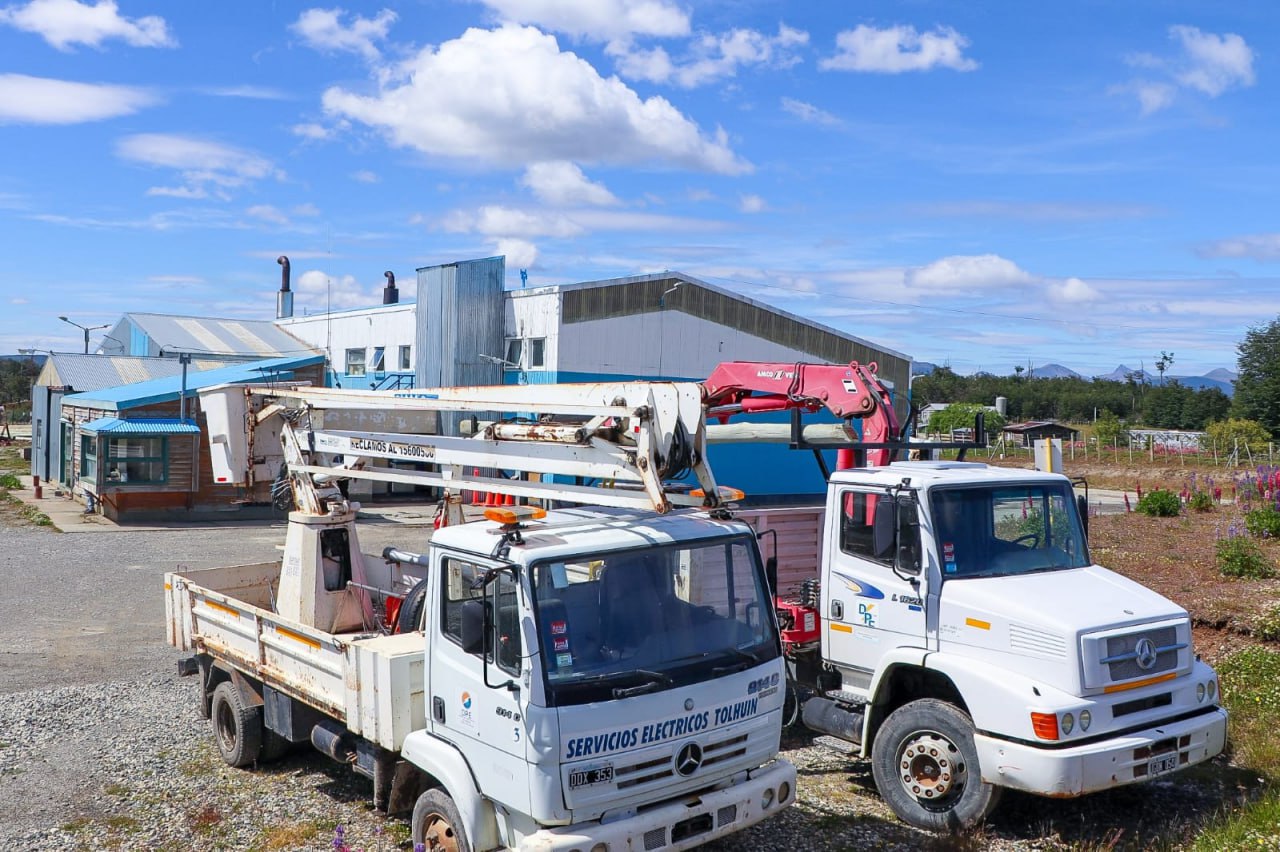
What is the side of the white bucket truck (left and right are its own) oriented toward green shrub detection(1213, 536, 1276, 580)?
left

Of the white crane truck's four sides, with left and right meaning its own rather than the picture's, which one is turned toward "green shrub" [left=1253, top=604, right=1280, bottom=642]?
left

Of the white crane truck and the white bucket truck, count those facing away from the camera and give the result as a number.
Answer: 0

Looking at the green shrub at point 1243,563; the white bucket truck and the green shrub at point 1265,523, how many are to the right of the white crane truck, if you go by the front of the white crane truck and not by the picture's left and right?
1

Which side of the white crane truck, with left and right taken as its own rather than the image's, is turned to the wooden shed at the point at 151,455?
back

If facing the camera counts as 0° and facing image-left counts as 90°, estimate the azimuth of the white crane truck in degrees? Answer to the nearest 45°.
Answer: approximately 315°

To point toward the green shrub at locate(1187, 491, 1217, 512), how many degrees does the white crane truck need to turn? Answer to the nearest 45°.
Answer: approximately 135° to its left

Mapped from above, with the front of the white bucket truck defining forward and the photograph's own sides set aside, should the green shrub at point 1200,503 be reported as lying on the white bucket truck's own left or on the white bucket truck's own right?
on the white bucket truck's own left

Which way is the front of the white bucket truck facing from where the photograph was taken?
facing the viewer and to the right of the viewer

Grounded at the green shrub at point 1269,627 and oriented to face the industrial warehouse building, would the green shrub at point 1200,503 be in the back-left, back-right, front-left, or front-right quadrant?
front-right

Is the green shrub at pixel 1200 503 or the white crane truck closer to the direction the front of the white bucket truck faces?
the white crane truck

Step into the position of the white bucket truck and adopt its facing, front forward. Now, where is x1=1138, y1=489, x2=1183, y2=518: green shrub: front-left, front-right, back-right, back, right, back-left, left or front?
left

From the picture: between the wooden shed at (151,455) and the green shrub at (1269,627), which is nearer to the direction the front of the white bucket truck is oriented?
the green shrub

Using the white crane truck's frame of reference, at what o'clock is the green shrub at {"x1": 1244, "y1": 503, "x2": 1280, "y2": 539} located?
The green shrub is roughly at 8 o'clock from the white crane truck.

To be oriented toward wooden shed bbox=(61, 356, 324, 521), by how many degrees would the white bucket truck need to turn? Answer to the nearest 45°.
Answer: approximately 135° to its left
